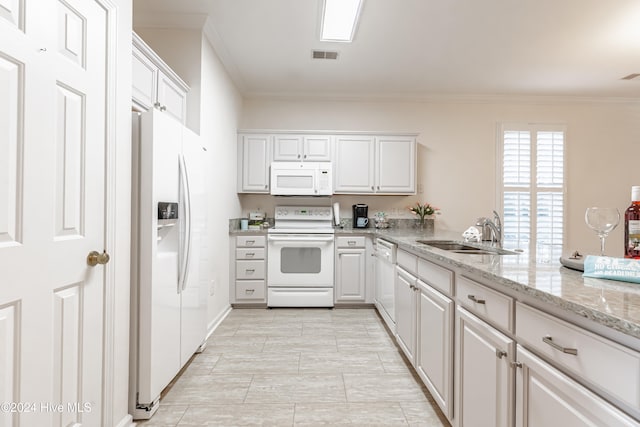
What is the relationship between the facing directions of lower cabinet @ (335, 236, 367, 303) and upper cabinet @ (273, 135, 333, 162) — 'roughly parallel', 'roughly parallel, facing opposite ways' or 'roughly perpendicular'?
roughly parallel

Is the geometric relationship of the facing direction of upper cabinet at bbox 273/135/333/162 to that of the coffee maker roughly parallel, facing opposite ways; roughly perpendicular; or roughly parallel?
roughly parallel

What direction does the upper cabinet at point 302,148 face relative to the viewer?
toward the camera

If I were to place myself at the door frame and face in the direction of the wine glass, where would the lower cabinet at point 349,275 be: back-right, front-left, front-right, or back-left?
front-left

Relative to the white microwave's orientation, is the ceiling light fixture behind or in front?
in front

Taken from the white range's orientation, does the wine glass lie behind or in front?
in front

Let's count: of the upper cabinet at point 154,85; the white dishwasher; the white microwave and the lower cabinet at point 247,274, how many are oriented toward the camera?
2

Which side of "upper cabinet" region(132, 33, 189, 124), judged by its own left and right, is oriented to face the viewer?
right

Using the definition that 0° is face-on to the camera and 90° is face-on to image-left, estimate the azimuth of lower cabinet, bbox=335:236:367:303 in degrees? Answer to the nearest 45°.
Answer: approximately 0°

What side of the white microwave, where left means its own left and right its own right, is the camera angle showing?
front
